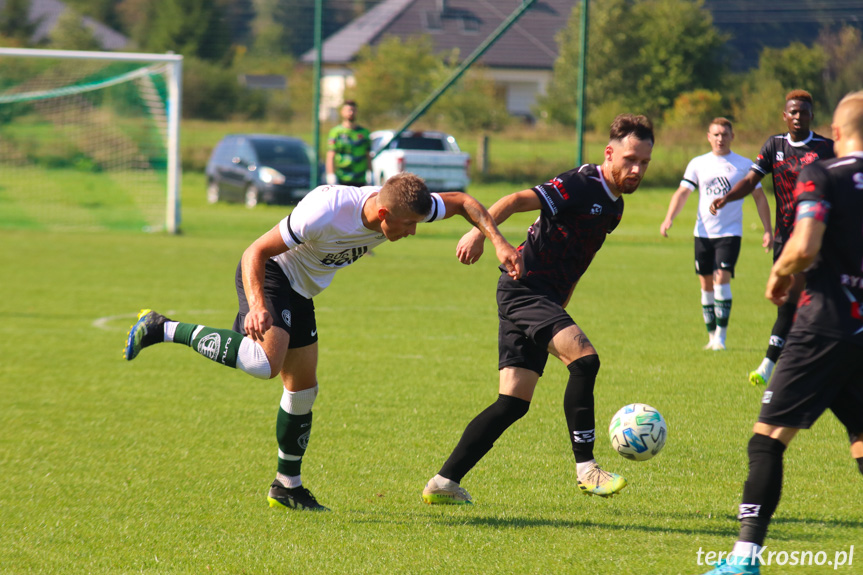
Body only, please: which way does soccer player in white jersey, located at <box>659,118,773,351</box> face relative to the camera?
toward the camera

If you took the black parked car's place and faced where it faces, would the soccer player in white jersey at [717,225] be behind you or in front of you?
in front

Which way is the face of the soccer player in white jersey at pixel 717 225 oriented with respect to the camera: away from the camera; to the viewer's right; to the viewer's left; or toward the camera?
toward the camera

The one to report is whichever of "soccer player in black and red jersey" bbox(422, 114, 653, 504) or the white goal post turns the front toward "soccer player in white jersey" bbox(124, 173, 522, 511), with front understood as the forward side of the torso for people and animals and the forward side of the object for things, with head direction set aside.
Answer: the white goal post

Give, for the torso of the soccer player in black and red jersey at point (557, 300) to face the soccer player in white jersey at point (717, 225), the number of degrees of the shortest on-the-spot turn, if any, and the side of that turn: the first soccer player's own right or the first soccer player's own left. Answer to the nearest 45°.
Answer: approximately 135° to the first soccer player's own left

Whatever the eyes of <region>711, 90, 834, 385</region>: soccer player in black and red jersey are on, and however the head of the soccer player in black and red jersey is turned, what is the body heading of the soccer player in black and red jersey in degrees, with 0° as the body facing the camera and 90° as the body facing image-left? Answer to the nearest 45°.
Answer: approximately 0°

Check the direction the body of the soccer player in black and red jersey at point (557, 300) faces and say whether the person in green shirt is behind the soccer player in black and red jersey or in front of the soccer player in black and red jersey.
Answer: behind

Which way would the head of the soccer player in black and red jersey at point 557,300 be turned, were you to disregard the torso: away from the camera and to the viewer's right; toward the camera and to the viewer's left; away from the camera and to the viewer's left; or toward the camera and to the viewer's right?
toward the camera and to the viewer's right

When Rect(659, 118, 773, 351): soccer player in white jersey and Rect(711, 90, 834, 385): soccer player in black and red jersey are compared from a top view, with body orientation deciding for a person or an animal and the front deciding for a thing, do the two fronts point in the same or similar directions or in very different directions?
same or similar directions

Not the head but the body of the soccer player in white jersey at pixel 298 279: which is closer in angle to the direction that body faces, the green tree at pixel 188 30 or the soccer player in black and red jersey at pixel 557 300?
the soccer player in black and red jersey

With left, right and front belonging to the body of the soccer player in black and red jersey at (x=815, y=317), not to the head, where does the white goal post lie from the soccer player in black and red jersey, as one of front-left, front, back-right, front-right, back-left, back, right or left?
front

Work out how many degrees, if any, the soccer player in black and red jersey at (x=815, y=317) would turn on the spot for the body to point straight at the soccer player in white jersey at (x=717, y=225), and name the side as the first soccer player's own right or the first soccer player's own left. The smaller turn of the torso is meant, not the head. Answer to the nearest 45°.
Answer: approximately 45° to the first soccer player's own right

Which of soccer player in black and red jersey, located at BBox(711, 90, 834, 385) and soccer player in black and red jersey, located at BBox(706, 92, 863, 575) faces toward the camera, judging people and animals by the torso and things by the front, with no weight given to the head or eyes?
soccer player in black and red jersey, located at BBox(711, 90, 834, 385)

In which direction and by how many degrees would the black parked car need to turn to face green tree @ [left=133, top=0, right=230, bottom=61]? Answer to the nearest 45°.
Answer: approximately 135° to its left

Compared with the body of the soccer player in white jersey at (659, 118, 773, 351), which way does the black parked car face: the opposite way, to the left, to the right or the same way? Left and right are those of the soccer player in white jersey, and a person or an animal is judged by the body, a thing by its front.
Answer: to the left

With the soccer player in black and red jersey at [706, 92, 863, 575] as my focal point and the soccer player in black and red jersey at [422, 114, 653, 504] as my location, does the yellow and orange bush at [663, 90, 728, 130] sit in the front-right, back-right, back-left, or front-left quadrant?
back-left

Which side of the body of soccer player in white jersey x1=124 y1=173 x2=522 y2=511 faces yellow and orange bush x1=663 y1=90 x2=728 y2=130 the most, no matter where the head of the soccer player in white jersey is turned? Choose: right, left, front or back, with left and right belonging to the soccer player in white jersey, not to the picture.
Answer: left
